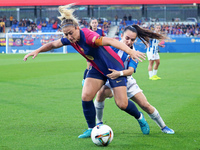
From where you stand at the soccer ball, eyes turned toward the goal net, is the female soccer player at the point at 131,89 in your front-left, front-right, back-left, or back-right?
front-right

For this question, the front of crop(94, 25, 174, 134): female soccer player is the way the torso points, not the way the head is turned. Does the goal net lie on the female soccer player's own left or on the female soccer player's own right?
on the female soccer player's own right

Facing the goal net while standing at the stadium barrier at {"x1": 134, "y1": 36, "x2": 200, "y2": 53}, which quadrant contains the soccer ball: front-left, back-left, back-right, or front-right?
front-left

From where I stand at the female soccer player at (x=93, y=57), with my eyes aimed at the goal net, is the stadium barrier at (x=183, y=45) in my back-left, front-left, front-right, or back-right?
front-right

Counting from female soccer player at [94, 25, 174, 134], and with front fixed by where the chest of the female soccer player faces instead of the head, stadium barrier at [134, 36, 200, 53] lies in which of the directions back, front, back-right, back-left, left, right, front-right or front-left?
back-right

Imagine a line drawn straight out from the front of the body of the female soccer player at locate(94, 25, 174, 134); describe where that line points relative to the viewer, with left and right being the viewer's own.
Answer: facing the viewer and to the left of the viewer

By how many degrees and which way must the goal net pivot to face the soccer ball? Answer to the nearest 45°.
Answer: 0° — it already faces it

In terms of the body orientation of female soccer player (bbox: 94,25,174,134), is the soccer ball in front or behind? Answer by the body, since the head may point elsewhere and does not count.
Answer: in front

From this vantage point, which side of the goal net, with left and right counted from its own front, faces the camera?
front

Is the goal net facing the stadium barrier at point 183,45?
no

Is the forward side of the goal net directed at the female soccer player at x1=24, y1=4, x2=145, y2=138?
yes

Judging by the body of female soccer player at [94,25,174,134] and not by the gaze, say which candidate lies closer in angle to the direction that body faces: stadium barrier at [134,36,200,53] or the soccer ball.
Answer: the soccer ball
